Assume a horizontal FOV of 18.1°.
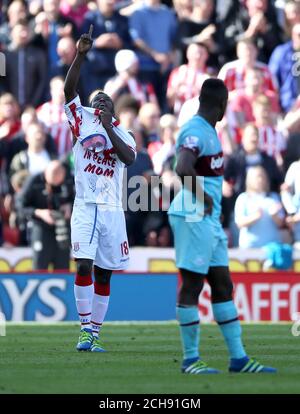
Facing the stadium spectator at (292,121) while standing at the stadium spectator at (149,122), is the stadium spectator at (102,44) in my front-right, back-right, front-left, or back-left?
back-left

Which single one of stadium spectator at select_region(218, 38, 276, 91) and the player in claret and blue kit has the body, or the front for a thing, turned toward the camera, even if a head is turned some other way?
the stadium spectator

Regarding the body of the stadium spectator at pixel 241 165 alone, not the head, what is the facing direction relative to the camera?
toward the camera

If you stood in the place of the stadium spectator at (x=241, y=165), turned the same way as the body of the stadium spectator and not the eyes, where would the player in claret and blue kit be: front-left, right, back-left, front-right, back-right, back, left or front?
front

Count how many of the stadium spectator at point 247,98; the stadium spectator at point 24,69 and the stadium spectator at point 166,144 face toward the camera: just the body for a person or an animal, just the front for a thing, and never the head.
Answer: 3

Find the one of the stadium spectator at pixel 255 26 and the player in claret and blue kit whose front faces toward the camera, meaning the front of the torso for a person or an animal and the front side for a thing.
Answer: the stadium spectator

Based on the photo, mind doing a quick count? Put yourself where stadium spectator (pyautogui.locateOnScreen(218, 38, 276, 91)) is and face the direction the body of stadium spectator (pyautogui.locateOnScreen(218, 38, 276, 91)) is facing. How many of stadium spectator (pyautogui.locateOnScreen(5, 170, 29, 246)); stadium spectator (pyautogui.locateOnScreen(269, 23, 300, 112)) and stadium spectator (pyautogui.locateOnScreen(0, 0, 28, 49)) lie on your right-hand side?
2

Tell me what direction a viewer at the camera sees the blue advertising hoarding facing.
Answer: facing the viewer

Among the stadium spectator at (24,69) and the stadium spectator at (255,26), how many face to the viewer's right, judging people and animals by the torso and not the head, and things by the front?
0

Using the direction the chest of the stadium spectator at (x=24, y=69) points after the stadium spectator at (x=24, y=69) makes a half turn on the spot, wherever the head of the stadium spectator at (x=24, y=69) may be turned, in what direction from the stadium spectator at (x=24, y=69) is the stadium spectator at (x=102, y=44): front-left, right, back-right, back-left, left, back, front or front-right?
right

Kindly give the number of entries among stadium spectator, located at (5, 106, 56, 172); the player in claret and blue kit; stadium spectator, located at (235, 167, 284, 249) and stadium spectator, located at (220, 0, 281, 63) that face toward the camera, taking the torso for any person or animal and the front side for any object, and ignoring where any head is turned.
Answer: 3

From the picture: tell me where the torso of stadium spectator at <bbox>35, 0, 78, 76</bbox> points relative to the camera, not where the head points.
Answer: toward the camera

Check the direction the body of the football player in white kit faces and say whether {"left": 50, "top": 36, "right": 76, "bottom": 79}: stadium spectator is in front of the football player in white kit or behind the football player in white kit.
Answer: behind

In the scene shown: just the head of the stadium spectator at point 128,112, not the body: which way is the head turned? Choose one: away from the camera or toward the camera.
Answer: toward the camera

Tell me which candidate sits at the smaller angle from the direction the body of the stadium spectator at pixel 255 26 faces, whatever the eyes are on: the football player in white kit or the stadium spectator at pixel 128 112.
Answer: the football player in white kit
